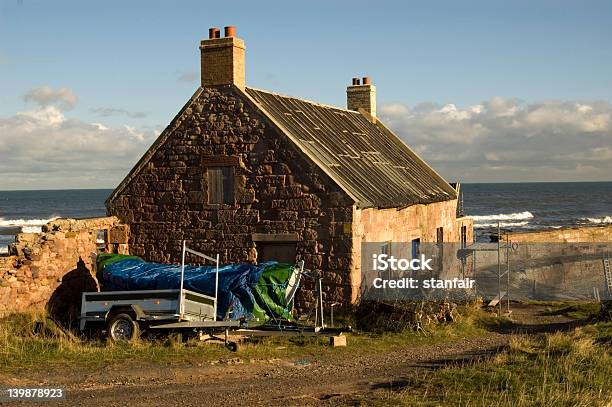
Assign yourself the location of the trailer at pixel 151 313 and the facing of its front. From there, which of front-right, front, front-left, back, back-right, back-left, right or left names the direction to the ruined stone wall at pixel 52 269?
back

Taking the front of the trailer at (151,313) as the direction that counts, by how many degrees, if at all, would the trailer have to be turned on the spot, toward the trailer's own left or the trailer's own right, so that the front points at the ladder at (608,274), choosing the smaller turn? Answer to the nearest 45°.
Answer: approximately 45° to the trailer's own left

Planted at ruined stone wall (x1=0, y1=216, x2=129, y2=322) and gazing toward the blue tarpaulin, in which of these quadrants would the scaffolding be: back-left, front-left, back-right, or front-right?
front-left

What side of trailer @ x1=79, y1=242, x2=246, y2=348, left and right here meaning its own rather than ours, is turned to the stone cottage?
left

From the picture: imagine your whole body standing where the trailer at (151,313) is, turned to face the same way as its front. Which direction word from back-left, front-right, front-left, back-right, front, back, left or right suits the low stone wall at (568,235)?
left

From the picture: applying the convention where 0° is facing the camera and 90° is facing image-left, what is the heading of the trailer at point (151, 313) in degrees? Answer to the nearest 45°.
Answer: approximately 315°

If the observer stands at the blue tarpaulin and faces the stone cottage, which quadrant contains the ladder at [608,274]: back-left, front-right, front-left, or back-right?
front-right
